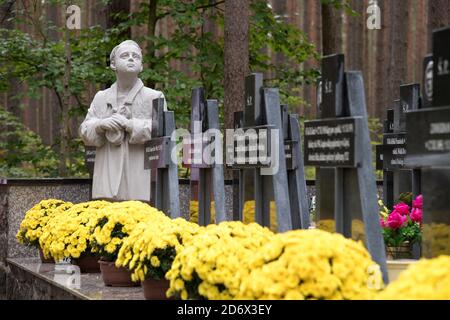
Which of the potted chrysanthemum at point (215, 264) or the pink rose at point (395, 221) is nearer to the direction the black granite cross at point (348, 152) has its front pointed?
the potted chrysanthemum

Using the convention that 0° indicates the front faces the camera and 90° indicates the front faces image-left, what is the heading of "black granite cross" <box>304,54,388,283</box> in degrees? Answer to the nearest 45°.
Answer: approximately 45°

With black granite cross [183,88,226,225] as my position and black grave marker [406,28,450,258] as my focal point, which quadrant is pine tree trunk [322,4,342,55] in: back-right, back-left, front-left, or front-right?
back-left

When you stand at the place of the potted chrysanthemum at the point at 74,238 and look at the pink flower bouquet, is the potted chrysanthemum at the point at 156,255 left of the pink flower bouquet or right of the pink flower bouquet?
right

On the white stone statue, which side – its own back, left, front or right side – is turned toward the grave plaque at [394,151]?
left

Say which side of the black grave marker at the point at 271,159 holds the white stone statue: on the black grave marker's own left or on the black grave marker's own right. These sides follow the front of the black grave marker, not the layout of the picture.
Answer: on the black grave marker's own right

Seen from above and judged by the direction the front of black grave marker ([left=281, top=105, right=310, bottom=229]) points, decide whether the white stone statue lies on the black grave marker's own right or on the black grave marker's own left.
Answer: on the black grave marker's own right

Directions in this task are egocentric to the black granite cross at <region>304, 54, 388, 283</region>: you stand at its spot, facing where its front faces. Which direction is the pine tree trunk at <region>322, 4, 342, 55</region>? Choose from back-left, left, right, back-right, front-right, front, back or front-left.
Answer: back-right

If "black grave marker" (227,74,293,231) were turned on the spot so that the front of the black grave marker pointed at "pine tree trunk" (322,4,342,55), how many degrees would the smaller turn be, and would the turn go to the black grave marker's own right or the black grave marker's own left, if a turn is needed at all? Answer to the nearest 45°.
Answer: approximately 135° to the black grave marker's own right

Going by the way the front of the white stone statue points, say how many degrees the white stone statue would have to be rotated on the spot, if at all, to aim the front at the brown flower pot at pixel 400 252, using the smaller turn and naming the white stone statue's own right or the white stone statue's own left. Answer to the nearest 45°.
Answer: approximately 45° to the white stone statue's own left

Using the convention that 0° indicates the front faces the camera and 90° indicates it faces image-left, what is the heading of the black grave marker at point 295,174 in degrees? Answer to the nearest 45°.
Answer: approximately 45°
